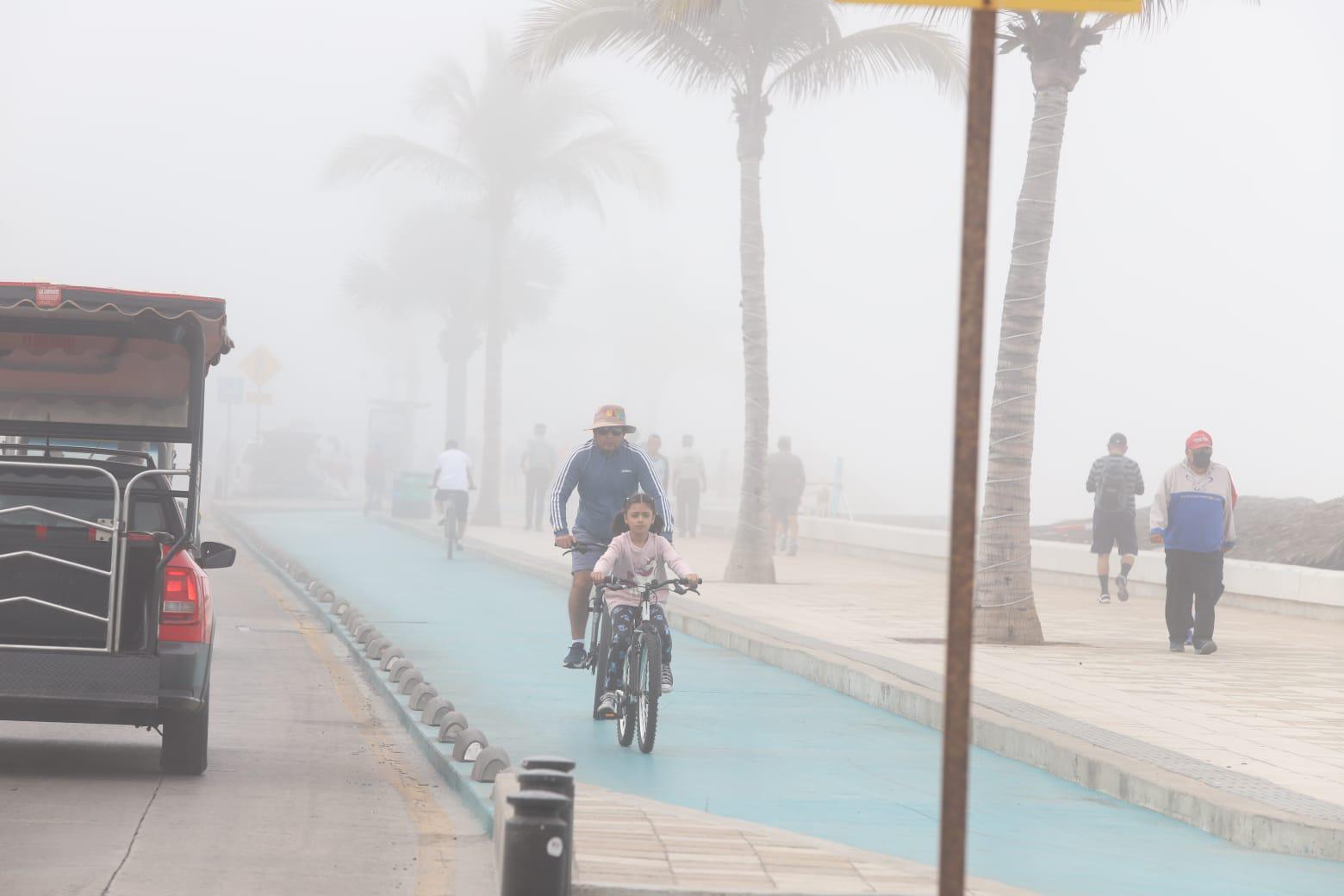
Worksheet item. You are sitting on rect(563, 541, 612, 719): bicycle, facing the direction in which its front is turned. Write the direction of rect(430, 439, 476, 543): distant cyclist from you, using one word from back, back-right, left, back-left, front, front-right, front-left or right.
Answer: back

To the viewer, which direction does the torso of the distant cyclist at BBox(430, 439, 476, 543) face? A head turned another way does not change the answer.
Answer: away from the camera

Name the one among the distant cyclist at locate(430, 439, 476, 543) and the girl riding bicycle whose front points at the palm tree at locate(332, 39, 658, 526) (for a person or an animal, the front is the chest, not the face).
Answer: the distant cyclist

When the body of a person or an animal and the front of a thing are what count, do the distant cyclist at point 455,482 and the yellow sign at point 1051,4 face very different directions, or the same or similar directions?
very different directions

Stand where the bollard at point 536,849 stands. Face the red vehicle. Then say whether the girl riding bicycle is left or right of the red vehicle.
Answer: right

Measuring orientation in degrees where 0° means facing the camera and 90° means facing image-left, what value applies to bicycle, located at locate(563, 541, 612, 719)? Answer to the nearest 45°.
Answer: approximately 0°

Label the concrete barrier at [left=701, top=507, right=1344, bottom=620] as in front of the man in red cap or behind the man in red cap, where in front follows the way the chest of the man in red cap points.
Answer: behind

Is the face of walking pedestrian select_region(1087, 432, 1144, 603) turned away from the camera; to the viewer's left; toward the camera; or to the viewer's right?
away from the camera

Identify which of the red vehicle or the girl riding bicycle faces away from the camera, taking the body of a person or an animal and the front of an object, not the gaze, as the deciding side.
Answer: the red vehicle

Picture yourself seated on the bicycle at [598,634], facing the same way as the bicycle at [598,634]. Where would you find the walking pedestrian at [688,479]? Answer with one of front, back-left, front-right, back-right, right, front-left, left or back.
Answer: back

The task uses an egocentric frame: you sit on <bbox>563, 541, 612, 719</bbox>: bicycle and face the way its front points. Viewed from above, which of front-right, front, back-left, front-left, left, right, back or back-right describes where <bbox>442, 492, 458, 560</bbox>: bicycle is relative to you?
back
